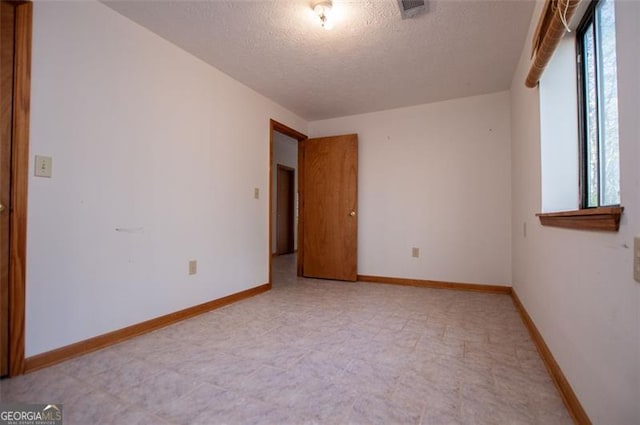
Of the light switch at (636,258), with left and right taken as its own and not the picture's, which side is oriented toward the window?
right

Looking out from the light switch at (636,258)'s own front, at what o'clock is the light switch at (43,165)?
the light switch at (43,165) is roughly at 11 o'clock from the light switch at (636,258).

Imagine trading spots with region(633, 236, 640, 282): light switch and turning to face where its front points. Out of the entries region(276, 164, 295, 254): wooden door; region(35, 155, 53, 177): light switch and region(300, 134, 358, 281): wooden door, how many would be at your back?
0

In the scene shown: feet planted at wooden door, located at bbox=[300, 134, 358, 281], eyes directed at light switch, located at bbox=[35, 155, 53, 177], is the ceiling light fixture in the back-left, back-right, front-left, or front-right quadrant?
front-left

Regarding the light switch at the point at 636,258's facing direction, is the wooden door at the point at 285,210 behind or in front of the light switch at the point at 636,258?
in front

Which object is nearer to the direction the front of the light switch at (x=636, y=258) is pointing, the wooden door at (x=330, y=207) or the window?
the wooden door

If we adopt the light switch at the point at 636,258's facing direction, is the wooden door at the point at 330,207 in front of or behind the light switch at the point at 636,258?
in front

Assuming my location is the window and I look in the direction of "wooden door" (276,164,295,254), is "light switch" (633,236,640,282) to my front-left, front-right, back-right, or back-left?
back-left

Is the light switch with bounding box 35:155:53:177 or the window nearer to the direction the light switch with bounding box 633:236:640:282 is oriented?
the light switch

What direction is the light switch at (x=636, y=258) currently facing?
to the viewer's left
